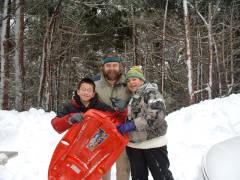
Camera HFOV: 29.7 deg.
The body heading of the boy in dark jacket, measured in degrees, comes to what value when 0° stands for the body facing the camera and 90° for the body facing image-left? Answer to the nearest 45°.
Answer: approximately 0°

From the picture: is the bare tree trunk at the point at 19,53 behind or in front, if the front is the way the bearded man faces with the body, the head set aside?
behind

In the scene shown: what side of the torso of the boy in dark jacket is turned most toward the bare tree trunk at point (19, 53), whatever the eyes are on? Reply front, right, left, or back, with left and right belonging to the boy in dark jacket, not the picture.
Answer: back

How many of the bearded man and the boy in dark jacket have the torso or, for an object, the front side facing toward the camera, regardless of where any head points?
2

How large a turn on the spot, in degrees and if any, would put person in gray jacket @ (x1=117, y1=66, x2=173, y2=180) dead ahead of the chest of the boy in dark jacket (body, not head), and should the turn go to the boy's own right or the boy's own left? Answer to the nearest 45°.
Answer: approximately 45° to the boy's own left

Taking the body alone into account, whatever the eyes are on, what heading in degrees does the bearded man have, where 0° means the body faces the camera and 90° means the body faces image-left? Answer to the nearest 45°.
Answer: approximately 0°

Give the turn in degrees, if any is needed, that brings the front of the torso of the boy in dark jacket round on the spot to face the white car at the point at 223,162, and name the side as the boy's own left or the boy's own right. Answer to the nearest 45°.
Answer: approximately 45° to the boy's own left

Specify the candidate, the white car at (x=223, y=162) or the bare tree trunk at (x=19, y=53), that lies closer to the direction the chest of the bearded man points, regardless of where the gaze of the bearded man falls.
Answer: the white car

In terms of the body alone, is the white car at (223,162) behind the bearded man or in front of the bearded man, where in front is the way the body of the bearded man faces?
in front
